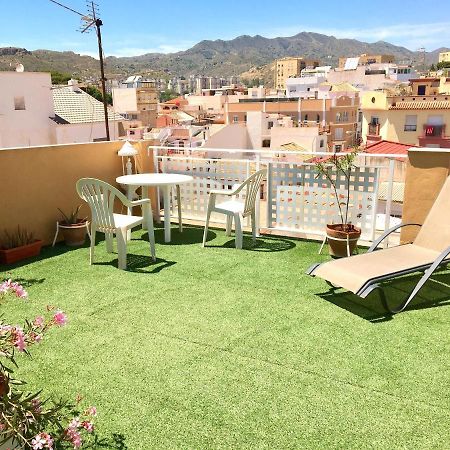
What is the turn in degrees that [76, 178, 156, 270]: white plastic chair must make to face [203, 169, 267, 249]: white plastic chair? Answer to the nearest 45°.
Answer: approximately 45° to its right

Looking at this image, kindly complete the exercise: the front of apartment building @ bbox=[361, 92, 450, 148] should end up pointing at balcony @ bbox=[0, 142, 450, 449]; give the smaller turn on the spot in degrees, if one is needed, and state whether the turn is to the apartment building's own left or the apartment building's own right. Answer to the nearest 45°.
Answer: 0° — it already faces it

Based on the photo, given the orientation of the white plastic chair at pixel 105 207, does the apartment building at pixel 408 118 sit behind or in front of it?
in front

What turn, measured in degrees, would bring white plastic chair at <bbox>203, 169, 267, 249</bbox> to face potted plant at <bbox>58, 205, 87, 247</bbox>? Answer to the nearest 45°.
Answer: approximately 45° to its left

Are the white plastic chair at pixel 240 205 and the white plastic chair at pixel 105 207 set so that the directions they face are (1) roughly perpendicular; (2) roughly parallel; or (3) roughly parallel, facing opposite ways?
roughly perpendicular

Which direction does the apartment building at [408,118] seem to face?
toward the camera

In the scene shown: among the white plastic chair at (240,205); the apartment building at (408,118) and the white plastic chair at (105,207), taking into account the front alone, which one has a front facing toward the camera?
the apartment building

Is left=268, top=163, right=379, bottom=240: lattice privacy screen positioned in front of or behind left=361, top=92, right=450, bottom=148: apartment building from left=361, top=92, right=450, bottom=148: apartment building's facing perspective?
in front

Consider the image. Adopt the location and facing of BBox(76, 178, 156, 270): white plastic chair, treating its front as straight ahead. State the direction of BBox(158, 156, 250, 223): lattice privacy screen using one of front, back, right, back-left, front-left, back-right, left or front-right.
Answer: front

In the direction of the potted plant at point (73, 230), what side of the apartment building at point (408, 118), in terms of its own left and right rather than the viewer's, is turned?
front

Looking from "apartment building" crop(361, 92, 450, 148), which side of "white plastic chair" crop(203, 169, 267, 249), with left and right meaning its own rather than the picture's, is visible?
right

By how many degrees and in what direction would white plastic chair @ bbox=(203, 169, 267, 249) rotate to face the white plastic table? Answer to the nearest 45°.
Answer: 0° — it already faces it
